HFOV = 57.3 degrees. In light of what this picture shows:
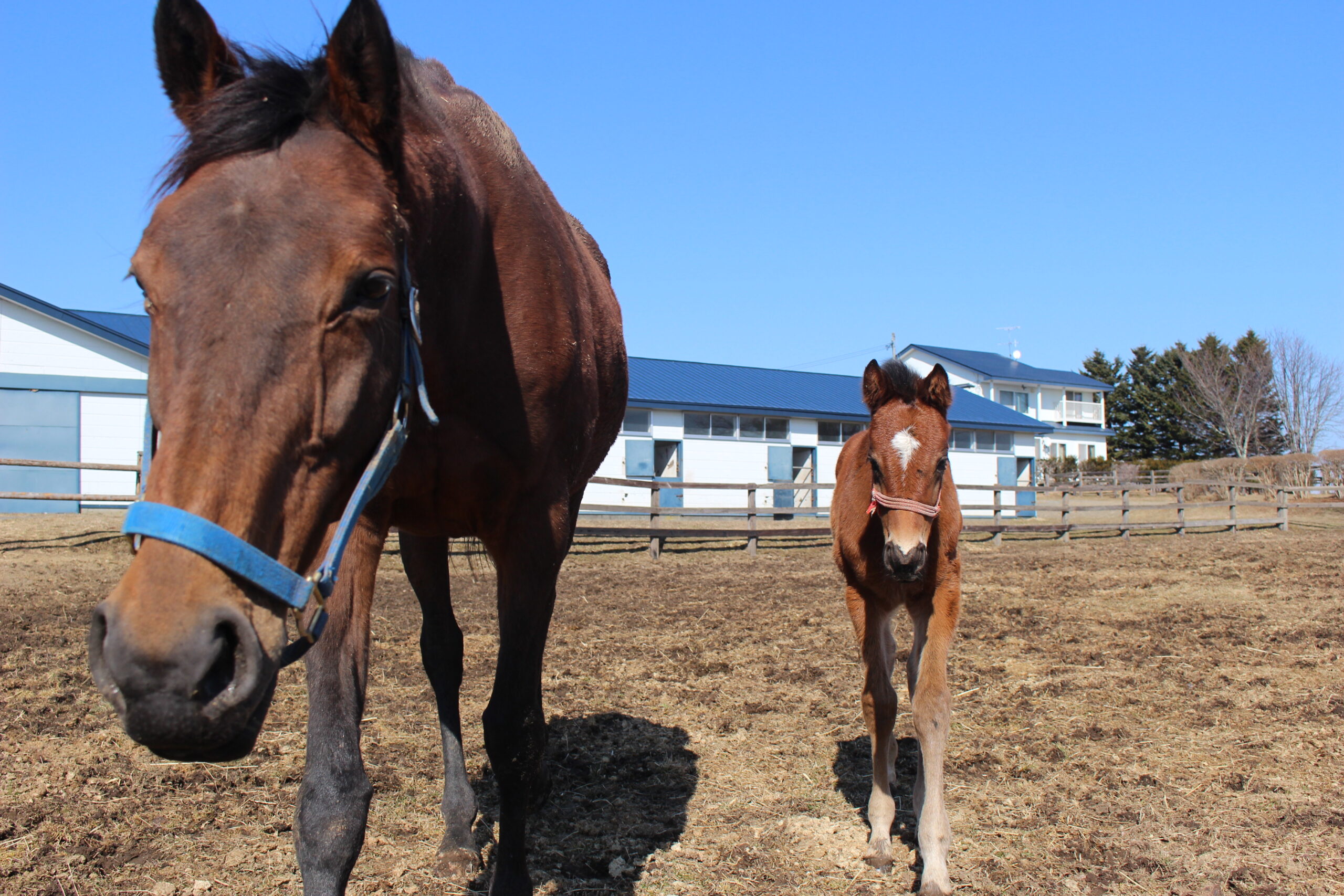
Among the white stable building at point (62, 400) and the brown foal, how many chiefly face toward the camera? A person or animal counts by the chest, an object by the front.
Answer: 2

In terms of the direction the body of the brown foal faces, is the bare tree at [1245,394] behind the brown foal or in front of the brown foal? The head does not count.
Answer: behind

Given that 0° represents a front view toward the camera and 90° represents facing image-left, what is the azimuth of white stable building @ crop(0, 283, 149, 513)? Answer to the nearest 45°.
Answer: approximately 0°

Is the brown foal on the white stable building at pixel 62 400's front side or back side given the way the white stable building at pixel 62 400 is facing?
on the front side

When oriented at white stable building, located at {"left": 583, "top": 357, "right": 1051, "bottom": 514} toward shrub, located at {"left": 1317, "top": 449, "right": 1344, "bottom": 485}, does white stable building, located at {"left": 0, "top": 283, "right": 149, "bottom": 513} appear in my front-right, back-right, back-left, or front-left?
back-right

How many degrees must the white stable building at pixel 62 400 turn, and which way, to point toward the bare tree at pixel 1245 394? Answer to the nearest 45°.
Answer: approximately 90° to its left
